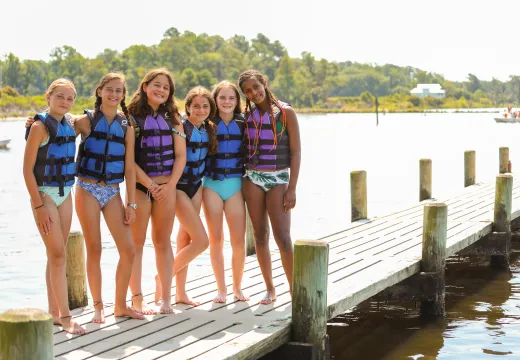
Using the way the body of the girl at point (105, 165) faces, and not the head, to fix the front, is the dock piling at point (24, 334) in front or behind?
in front

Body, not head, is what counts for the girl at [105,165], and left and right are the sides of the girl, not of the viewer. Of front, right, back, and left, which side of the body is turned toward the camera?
front

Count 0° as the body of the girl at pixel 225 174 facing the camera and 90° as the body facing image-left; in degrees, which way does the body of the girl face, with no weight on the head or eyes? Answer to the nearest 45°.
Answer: approximately 0°

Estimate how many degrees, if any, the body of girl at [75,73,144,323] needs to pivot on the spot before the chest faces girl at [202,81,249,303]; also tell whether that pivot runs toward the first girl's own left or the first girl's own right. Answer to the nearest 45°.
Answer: approximately 135° to the first girl's own left

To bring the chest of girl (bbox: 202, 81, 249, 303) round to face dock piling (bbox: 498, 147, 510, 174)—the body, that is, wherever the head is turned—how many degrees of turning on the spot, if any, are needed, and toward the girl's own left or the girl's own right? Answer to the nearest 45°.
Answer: approximately 135° to the girl's own left

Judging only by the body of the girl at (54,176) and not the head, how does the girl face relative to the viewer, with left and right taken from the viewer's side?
facing the viewer and to the right of the viewer

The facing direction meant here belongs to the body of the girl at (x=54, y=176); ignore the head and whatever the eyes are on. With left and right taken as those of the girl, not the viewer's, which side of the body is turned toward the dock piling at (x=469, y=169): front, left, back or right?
left

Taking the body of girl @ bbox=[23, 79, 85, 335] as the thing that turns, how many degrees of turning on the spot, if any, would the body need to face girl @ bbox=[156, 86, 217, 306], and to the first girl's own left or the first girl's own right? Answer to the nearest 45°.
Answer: approximately 90° to the first girl's own left

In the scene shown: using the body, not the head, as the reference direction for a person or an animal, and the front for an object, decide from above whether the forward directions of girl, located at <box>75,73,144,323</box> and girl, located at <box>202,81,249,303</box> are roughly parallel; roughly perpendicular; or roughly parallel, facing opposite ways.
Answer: roughly parallel

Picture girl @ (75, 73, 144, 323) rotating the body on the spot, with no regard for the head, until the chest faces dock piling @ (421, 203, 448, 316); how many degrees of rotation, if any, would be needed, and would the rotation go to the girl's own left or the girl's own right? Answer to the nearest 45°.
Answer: approximately 135° to the girl's own left

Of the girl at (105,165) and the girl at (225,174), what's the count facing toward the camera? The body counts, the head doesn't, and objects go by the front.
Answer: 2

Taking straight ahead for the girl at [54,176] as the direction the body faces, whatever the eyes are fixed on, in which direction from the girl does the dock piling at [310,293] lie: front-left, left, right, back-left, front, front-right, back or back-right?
front-left

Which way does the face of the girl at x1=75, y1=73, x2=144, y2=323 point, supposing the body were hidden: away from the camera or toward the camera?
toward the camera

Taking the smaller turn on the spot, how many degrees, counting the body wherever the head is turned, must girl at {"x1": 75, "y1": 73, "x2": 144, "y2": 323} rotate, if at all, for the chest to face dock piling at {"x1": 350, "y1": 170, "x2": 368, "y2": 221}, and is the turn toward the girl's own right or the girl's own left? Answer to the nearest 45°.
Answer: approximately 135° to the girl's own left
